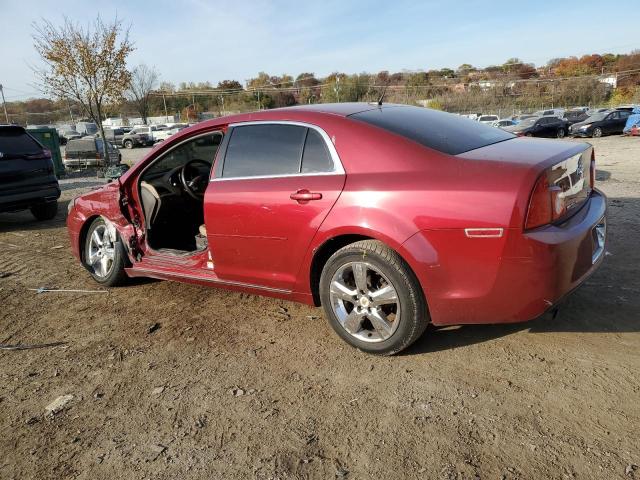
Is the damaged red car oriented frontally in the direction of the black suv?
yes

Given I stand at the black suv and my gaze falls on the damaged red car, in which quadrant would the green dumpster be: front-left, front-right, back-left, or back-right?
back-left

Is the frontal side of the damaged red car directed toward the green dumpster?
yes

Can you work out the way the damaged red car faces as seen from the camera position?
facing away from the viewer and to the left of the viewer
